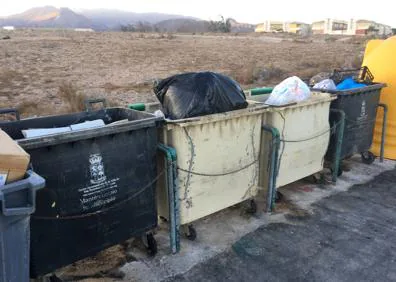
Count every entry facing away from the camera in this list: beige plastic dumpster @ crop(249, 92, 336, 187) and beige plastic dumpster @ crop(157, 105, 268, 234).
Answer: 0

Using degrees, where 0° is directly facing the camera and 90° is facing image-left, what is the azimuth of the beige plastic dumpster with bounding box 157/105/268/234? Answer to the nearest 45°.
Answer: approximately 315°

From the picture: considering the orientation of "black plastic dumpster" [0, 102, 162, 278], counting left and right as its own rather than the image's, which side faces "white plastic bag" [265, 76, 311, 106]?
left

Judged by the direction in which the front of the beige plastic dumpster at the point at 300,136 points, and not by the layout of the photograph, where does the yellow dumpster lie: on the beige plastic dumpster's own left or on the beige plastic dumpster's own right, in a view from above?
on the beige plastic dumpster's own left

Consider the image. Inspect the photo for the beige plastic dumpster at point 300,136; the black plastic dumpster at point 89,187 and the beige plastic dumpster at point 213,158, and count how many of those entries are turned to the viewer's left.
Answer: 0

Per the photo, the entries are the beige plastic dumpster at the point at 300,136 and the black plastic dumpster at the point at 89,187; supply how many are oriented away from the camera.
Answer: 0

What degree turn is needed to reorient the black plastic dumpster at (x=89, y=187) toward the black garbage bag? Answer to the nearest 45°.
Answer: approximately 90° to its left

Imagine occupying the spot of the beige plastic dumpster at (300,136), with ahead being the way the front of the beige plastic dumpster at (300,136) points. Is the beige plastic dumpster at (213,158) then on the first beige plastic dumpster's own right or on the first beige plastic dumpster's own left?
on the first beige plastic dumpster's own right

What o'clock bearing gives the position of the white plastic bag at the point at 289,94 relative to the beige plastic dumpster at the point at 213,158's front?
The white plastic bag is roughly at 9 o'clock from the beige plastic dumpster.

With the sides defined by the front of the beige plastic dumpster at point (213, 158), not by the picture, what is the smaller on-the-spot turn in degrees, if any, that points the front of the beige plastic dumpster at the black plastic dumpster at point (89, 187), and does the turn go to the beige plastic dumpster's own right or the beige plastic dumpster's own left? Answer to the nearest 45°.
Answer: approximately 90° to the beige plastic dumpster's own right

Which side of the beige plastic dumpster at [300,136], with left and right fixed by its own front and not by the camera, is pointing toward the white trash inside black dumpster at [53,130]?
right

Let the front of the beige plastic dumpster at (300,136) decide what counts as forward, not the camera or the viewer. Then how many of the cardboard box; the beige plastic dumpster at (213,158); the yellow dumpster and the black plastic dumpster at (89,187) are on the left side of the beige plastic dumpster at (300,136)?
1

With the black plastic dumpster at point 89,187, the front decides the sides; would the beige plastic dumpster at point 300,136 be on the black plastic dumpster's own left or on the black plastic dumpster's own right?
on the black plastic dumpster's own left

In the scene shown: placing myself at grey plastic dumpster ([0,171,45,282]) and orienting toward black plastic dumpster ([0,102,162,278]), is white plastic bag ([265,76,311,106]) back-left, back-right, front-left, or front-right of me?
front-right

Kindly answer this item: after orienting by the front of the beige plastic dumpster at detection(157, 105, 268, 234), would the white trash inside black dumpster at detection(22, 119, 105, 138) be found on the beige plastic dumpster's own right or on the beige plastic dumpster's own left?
on the beige plastic dumpster's own right

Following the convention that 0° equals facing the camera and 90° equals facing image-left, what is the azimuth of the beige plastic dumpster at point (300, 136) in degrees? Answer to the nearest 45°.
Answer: approximately 315°

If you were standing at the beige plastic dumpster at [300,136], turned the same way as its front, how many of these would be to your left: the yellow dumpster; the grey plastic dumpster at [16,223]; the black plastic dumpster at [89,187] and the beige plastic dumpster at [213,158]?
1
